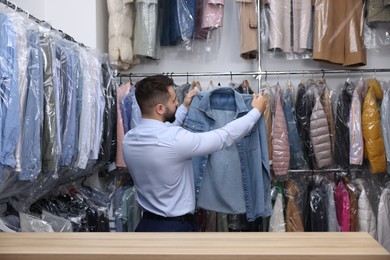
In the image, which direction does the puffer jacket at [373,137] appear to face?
to the viewer's left

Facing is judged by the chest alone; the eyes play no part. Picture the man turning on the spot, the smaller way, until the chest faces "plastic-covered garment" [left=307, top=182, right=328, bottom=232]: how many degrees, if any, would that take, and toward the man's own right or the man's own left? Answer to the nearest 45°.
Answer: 0° — they already face it

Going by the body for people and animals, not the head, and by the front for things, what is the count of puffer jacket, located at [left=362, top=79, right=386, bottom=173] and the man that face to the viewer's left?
1

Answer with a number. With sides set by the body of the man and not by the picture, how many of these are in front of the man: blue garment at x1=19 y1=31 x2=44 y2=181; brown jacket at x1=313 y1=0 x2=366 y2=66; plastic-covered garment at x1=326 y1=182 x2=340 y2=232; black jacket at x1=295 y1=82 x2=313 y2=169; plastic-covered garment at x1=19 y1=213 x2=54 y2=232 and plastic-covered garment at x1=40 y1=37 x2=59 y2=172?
3

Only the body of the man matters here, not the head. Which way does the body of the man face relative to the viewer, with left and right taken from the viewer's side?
facing away from the viewer and to the right of the viewer

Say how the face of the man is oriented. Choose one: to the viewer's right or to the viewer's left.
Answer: to the viewer's right
